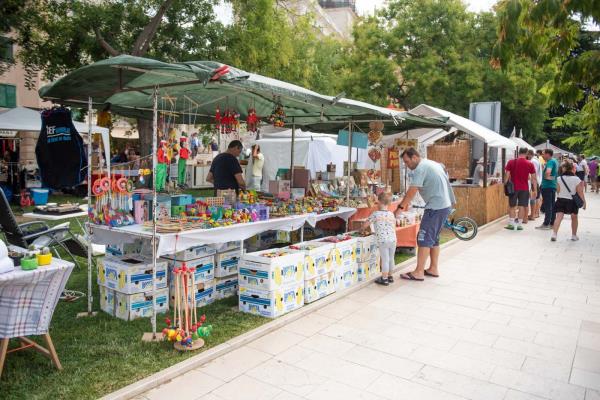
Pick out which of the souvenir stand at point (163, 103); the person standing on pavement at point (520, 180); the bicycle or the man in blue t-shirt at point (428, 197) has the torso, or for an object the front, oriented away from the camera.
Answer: the person standing on pavement

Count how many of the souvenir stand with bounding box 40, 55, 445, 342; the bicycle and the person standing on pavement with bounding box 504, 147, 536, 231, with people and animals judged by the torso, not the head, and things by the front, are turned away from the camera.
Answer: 1

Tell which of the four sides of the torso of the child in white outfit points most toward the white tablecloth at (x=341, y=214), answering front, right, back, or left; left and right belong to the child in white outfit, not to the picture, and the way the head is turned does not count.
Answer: front

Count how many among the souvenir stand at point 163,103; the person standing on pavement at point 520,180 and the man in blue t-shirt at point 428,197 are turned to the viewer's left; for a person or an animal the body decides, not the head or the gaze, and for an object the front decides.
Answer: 1

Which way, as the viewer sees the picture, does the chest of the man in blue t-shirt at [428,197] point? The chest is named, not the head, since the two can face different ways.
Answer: to the viewer's left

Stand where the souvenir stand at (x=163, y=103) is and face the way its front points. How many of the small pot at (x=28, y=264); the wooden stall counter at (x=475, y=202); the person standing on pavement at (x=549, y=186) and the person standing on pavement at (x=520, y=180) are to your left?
3

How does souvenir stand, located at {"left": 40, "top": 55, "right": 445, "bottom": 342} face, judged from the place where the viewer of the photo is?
facing the viewer and to the right of the viewer

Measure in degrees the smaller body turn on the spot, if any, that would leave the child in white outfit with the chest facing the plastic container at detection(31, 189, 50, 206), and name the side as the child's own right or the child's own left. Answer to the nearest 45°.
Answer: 0° — they already face it

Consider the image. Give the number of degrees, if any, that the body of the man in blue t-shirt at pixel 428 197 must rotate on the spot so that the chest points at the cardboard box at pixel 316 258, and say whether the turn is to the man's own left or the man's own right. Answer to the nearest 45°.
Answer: approximately 45° to the man's own left

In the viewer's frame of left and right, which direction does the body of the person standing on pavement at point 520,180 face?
facing away from the viewer

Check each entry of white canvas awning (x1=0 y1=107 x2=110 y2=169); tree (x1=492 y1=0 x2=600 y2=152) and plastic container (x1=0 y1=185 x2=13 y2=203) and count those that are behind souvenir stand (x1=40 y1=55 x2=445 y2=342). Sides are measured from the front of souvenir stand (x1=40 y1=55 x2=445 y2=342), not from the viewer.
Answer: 2
